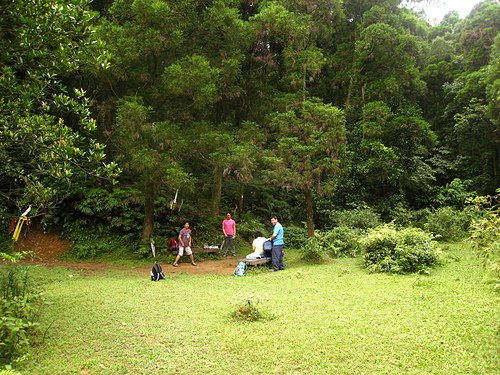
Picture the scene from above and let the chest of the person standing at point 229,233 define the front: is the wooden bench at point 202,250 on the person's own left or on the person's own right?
on the person's own right

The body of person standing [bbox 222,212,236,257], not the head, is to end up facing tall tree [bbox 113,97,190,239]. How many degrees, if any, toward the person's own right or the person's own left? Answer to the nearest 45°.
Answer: approximately 135° to the person's own right

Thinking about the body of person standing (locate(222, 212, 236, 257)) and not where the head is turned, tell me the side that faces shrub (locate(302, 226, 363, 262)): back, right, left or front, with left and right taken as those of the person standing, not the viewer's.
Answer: left

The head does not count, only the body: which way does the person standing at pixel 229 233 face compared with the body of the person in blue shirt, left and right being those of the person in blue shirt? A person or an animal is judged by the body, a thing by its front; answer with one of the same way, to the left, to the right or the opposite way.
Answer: to the left

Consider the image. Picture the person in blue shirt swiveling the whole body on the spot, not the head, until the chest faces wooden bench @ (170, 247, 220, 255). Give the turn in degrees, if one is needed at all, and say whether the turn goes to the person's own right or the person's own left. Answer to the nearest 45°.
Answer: approximately 45° to the person's own right

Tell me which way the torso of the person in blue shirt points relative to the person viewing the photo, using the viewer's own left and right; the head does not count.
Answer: facing to the left of the viewer

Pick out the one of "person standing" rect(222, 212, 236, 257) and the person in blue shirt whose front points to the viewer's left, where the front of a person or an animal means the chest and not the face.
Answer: the person in blue shirt

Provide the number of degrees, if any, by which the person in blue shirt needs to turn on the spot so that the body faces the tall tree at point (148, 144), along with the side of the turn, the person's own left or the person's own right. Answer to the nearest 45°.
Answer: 0° — they already face it

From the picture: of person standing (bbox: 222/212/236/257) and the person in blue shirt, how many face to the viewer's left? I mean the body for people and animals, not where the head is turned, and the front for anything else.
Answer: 1
